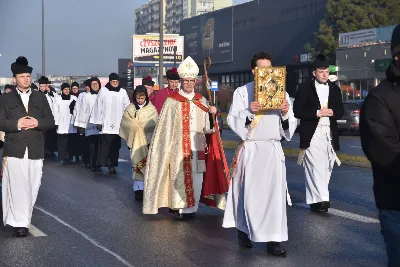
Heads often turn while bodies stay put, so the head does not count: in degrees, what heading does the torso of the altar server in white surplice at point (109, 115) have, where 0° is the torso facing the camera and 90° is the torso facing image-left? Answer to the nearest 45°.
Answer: approximately 0°

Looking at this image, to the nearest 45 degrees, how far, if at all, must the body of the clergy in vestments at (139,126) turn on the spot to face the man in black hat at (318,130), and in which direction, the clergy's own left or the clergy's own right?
approximately 45° to the clergy's own left

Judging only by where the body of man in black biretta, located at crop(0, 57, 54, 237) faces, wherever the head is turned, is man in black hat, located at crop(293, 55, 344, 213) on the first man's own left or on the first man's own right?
on the first man's own left

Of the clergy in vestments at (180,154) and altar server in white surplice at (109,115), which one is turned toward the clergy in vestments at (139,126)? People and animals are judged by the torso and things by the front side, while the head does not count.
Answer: the altar server in white surplice

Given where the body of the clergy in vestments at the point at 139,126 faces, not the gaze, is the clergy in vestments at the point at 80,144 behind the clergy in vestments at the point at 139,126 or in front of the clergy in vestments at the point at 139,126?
behind

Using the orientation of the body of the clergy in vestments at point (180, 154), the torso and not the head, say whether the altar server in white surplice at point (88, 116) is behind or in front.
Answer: behind

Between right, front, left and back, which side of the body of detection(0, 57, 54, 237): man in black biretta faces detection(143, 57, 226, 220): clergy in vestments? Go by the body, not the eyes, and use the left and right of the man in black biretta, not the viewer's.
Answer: left
